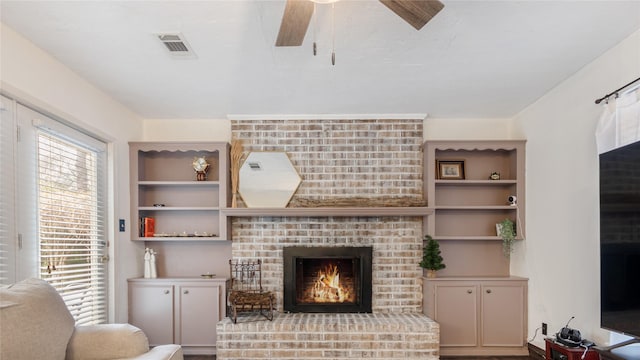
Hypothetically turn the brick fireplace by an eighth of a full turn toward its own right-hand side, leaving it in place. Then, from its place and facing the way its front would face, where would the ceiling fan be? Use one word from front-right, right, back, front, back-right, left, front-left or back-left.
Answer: front-left

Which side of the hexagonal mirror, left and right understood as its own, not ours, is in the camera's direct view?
front

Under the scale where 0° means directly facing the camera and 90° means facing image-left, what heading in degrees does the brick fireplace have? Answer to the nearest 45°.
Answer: approximately 0°

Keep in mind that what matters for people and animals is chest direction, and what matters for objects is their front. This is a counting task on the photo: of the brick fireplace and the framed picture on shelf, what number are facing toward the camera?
2

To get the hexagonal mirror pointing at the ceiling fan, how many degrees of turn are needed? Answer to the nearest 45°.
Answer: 0° — it already faces it

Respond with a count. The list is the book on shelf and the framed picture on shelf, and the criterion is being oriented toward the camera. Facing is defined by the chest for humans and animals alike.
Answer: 2

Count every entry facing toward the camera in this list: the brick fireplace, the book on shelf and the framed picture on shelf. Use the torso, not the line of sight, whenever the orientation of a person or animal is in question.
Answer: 3

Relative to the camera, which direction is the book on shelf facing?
toward the camera

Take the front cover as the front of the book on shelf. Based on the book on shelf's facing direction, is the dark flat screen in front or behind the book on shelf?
in front
